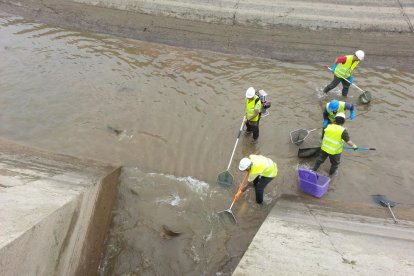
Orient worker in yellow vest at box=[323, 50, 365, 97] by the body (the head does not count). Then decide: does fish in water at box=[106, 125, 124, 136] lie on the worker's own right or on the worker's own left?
on the worker's own right

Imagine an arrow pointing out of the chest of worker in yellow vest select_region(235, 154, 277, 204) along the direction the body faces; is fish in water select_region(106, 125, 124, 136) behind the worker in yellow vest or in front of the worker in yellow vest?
in front

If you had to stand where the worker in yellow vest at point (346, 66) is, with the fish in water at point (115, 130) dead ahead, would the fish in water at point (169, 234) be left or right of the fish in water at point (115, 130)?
left

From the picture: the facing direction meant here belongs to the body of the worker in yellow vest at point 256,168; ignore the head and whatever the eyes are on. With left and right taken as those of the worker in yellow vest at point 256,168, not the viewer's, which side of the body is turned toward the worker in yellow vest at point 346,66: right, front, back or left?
right

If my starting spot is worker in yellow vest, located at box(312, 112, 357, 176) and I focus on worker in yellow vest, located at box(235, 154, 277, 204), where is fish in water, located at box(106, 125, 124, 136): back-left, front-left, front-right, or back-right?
front-right

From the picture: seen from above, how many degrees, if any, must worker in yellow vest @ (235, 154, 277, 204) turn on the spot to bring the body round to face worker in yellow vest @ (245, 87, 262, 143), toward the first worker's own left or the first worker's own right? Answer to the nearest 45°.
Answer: approximately 90° to the first worker's own right

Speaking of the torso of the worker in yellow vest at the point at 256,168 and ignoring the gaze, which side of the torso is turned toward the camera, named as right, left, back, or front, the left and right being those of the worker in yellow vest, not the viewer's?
left

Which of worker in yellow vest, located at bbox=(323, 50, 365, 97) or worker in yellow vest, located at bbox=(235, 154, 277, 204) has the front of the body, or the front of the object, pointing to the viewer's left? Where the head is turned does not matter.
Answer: worker in yellow vest, located at bbox=(235, 154, 277, 204)

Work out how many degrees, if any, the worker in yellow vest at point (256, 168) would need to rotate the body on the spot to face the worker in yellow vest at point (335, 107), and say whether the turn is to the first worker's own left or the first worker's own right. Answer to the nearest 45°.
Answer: approximately 135° to the first worker's own right

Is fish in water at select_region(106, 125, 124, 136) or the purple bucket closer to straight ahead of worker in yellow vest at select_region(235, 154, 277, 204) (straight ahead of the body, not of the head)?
the fish in water
